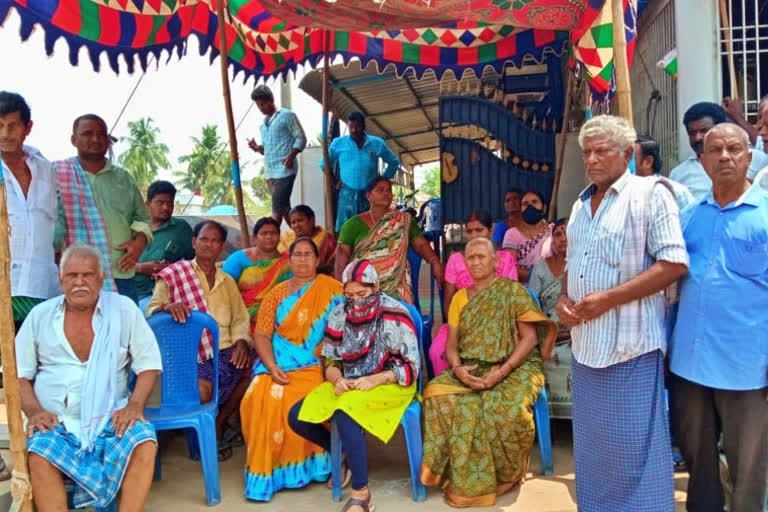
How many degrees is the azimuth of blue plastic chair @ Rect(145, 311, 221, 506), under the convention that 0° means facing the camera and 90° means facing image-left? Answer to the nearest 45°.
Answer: approximately 0°

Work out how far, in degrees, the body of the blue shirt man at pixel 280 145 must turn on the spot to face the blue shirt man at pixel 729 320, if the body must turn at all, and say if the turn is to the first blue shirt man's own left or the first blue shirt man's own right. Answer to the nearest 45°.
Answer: approximately 45° to the first blue shirt man's own left

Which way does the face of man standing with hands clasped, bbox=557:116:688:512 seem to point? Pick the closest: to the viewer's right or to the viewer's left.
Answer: to the viewer's left

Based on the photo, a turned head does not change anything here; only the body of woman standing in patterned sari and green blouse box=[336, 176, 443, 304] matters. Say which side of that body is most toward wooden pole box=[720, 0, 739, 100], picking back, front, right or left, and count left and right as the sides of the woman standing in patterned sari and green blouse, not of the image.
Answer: left

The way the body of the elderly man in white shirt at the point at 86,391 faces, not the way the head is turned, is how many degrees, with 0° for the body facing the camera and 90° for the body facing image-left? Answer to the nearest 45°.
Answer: approximately 0°
